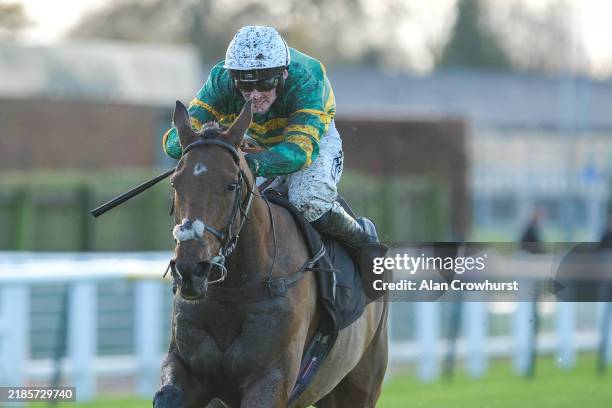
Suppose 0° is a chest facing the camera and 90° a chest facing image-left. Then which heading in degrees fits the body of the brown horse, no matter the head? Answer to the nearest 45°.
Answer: approximately 45°

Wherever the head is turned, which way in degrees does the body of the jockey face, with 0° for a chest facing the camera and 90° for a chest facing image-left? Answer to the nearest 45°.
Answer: approximately 45°

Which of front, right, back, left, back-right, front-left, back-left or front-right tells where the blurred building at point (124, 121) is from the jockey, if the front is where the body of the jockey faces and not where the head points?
back-right

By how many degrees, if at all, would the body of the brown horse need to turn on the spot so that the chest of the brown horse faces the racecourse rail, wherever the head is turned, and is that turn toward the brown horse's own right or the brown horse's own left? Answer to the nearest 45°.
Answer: approximately 135° to the brown horse's own right

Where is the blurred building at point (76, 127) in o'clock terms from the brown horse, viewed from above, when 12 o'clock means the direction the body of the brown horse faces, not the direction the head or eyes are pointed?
The blurred building is roughly at 4 o'clock from the brown horse.
